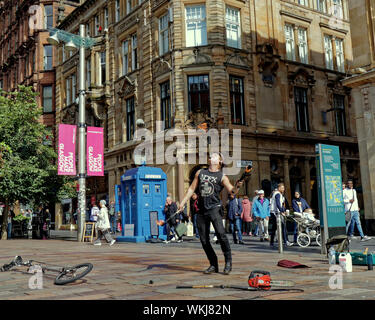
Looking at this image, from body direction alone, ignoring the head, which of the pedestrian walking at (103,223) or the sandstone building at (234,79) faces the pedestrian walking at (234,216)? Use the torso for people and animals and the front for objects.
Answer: the sandstone building

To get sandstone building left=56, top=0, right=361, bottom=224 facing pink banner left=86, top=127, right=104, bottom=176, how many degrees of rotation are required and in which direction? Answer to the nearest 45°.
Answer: approximately 45° to its right

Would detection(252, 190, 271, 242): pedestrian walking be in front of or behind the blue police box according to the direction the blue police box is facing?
in front

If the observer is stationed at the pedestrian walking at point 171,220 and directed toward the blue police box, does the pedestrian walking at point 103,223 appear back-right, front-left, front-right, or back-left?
front-left

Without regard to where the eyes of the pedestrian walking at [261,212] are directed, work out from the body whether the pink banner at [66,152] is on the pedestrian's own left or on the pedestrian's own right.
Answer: on the pedestrian's own right

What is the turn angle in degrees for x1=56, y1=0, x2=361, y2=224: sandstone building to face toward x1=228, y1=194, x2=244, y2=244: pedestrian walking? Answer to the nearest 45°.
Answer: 0° — it already faces them

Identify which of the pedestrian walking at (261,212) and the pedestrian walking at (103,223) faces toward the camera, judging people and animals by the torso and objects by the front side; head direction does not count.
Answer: the pedestrian walking at (261,212)

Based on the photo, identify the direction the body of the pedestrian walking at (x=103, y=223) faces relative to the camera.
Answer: to the viewer's left

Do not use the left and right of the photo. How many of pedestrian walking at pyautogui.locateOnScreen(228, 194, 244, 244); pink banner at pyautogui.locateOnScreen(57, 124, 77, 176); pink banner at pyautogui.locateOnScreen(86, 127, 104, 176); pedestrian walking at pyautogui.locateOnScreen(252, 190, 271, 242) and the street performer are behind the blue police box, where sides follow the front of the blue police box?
2

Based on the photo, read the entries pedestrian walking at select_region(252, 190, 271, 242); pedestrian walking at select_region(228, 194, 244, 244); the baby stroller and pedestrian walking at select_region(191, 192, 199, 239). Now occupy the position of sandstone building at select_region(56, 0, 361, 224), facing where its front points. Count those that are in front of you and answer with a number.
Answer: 4

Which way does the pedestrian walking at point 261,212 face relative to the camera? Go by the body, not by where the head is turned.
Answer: toward the camera

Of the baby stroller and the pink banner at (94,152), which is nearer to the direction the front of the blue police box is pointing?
the baby stroller

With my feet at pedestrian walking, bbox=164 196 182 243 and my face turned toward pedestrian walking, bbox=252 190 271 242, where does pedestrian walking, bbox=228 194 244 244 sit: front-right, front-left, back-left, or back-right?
front-right

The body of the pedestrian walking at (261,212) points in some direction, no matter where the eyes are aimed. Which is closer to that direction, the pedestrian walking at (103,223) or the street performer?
the street performer

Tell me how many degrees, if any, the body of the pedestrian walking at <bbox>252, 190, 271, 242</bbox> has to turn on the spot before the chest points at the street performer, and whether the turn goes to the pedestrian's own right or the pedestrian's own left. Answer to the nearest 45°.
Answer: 0° — they already face them

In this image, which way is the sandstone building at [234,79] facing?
toward the camera
